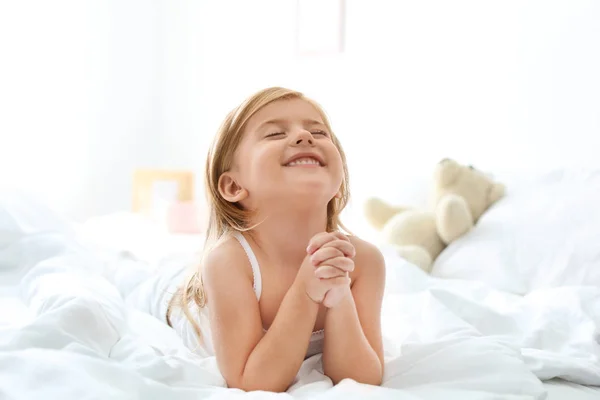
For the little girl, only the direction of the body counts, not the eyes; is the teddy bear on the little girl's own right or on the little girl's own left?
on the little girl's own left

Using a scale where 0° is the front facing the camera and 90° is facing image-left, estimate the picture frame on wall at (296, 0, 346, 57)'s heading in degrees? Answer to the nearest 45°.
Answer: approximately 0°

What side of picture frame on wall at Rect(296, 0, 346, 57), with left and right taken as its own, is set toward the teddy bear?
front

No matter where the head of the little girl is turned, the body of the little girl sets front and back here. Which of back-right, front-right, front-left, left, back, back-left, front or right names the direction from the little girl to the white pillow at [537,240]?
left

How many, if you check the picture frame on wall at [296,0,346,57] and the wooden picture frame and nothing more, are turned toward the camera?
2

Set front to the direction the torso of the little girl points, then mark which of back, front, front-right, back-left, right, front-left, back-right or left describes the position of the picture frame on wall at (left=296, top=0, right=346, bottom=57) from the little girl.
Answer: back-left
